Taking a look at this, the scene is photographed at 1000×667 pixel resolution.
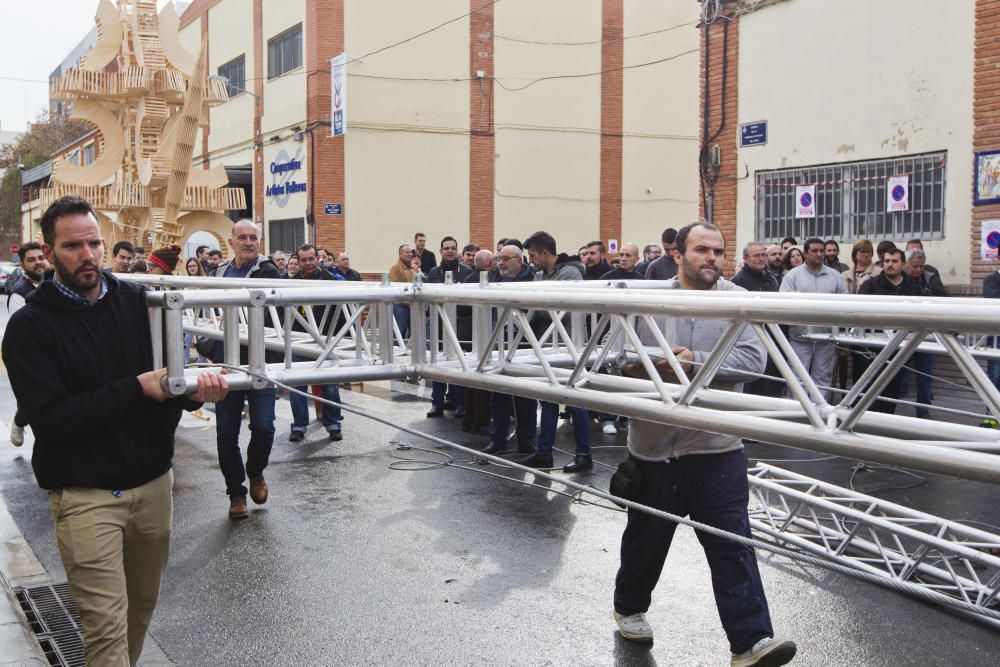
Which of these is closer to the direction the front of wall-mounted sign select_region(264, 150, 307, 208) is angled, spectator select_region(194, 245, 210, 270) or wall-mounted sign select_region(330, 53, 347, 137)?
the spectator

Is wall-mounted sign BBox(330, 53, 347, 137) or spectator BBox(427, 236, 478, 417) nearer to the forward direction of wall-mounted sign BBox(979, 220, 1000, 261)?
the spectator

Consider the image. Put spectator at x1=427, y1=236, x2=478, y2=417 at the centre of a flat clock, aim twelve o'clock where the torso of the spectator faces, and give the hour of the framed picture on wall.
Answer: The framed picture on wall is roughly at 9 o'clock from the spectator.

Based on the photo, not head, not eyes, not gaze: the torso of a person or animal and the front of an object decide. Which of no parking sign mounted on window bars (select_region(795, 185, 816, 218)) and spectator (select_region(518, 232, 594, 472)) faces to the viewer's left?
the spectator

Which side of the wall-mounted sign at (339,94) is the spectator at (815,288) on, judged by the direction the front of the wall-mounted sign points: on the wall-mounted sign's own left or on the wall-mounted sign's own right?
on the wall-mounted sign's own left

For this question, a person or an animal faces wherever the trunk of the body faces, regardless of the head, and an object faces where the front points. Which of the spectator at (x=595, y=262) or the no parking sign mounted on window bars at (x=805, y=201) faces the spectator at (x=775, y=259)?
the no parking sign mounted on window bars

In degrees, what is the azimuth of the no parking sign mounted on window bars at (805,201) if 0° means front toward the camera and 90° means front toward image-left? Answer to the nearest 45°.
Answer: approximately 0°

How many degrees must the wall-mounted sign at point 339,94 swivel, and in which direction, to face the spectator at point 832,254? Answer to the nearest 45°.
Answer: approximately 90° to its left
